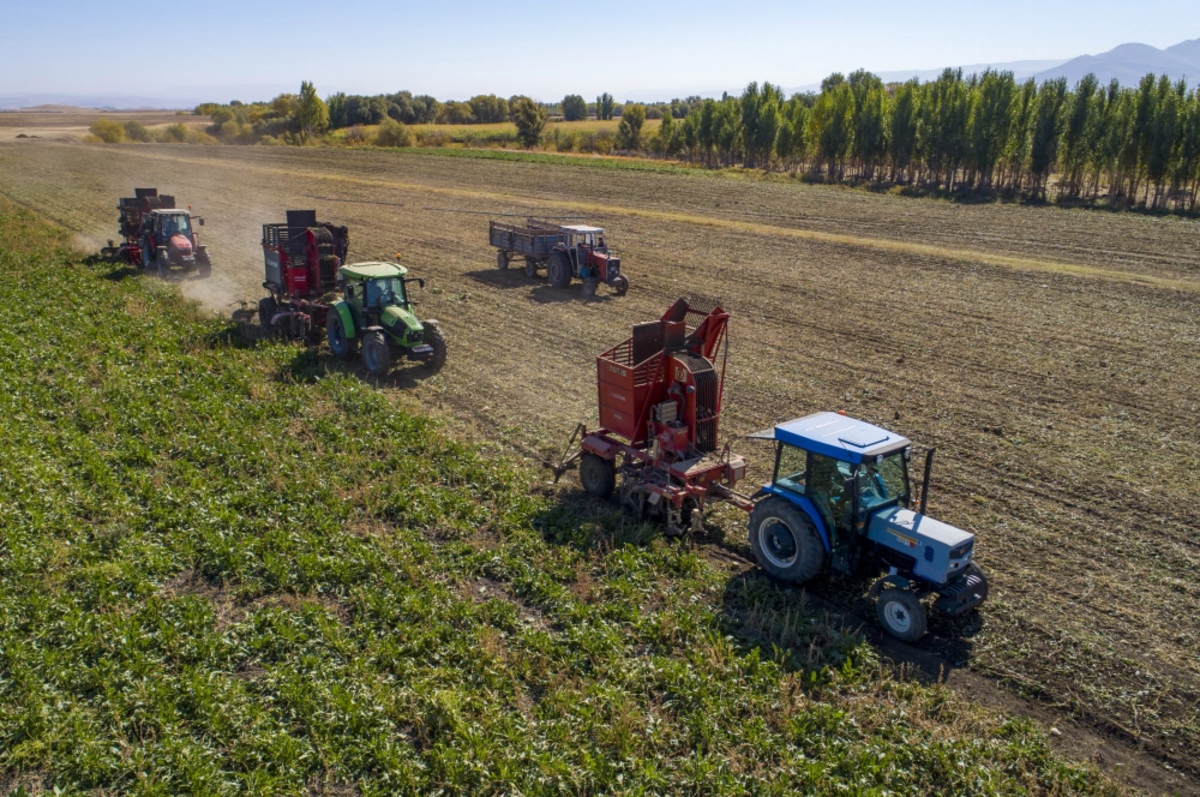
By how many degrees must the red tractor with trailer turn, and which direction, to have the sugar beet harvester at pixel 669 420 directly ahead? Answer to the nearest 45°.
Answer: approximately 45° to its right

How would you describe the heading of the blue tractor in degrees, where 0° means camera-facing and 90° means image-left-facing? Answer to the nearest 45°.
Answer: approximately 315°

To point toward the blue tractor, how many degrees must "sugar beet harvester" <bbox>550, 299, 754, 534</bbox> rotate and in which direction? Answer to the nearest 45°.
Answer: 0° — it already faces it

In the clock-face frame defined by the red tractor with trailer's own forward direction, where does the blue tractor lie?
The blue tractor is roughly at 1 o'clock from the red tractor with trailer.

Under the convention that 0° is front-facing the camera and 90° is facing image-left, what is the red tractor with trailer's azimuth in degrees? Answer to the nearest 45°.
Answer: approximately 315°

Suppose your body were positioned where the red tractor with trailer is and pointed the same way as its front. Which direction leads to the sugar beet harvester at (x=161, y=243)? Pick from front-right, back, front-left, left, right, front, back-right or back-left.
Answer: back-right

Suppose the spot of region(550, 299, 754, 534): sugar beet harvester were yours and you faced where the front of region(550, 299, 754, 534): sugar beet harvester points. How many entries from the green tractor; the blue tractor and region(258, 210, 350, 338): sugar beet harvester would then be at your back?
2

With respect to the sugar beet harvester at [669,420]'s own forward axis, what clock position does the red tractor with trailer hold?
The red tractor with trailer is roughly at 7 o'clock from the sugar beet harvester.

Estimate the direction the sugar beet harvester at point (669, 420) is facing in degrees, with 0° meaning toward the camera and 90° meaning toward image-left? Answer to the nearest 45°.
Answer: approximately 315°

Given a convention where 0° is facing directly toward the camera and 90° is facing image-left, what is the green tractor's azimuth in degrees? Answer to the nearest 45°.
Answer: approximately 315°

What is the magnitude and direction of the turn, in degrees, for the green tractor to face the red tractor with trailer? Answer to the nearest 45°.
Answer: approximately 90° to its left

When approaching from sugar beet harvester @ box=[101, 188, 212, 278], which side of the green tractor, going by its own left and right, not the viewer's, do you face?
back
